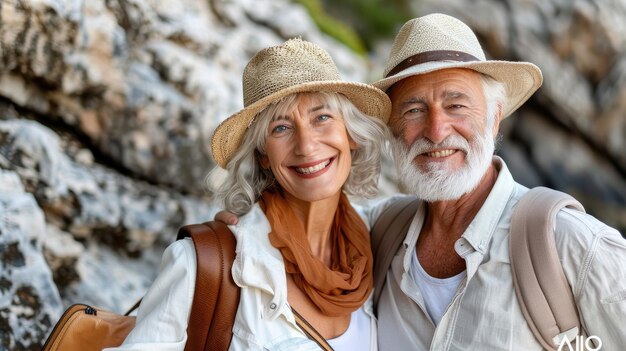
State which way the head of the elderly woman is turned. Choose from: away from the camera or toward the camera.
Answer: toward the camera

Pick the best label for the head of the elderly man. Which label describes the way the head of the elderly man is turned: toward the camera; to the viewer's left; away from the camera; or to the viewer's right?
toward the camera

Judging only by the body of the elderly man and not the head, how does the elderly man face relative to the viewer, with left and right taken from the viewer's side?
facing the viewer and to the left of the viewer

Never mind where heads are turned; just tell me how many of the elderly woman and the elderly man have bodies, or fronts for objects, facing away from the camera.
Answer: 0

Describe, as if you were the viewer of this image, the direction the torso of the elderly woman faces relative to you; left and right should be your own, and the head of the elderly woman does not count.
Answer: facing the viewer and to the right of the viewer

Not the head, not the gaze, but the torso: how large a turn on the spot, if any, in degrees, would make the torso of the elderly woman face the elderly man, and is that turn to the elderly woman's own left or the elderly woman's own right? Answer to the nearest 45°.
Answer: approximately 45° to the elderly woman's own left
